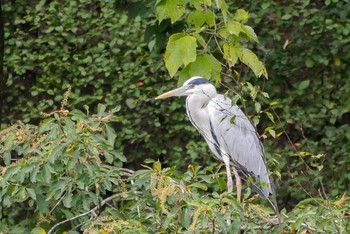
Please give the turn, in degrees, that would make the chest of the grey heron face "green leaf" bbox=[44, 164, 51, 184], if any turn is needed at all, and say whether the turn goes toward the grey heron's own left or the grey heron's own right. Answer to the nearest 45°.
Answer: approximately 45° to the grey heron's own left

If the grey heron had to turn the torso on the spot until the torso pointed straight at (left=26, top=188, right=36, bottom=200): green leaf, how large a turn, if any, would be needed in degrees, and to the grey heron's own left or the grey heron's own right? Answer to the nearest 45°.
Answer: approximately 45° to the grey heron's own left

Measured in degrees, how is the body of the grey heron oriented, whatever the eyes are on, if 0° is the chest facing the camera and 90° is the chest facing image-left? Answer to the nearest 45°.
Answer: approximately 90°

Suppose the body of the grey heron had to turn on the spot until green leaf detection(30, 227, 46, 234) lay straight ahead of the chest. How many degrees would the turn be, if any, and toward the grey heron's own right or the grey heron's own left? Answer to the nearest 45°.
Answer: approximately 45° to the grey heron's own left
